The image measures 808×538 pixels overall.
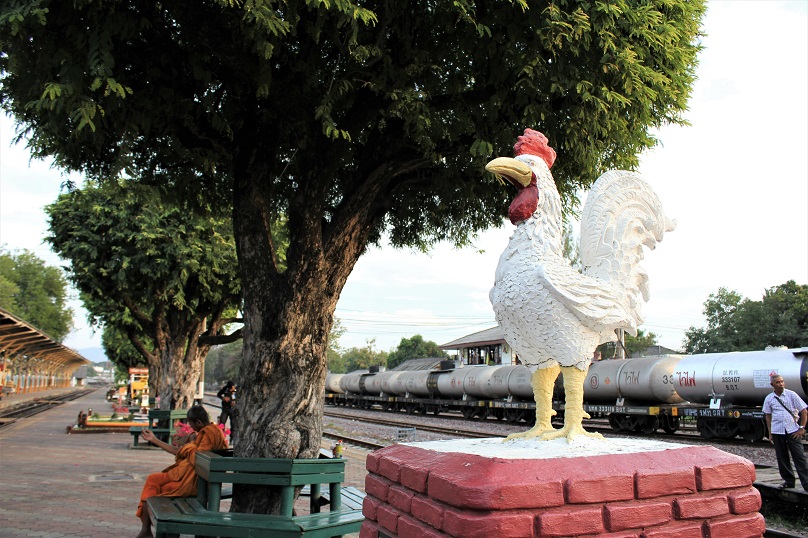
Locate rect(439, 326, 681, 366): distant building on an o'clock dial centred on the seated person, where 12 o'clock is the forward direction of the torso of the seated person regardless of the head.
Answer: The distant building is roughly at 4 o'clock from the seated person.

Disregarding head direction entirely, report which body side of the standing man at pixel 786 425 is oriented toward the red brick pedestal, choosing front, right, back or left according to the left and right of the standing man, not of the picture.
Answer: front

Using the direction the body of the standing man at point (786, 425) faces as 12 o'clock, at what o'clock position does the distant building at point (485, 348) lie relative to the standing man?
The distant building is roughly at 5 o'clock from the standing man.

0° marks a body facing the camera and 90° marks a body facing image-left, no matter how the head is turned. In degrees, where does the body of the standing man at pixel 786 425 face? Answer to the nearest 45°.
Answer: approximately 0°

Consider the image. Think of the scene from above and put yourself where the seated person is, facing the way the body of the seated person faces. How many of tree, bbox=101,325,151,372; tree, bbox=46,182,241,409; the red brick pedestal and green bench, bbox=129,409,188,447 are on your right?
3

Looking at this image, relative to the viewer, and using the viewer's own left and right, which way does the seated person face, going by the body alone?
facing to the left of the viewer

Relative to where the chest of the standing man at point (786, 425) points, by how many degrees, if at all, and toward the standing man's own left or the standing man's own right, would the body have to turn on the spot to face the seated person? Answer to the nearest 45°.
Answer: approximately 45° to the standing man's own right

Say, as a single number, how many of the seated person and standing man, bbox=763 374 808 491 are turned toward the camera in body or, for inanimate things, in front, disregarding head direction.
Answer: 1

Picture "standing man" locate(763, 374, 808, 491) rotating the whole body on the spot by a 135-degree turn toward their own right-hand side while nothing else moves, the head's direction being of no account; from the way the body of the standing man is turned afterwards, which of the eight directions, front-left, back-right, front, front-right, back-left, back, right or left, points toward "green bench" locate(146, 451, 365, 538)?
left

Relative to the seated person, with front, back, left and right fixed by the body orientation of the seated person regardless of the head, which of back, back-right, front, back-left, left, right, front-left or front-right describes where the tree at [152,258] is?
right

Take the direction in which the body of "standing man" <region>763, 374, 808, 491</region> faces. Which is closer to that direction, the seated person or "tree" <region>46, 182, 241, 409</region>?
the seated person
